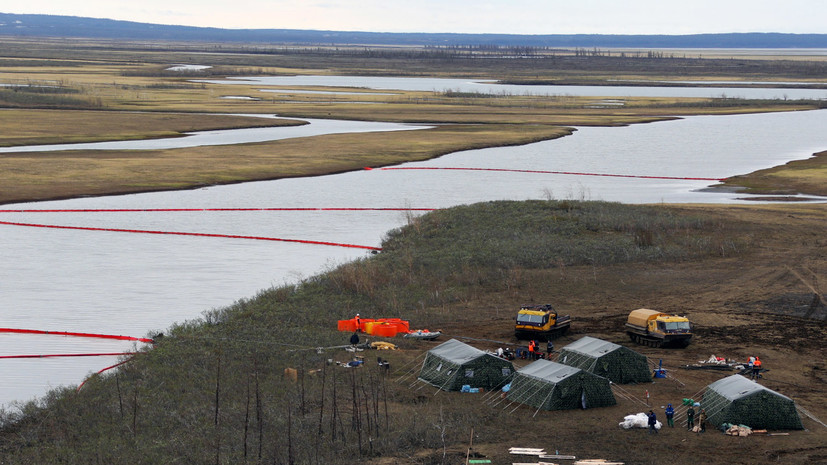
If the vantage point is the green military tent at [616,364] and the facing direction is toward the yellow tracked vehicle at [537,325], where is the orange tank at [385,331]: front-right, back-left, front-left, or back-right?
front-left

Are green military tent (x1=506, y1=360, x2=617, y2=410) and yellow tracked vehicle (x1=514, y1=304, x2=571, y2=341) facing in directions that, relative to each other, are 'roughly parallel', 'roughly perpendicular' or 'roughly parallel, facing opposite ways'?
roughly perpendicular

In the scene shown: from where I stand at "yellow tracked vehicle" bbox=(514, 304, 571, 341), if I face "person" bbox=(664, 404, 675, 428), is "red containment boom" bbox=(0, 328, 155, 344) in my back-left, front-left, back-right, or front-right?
back-right

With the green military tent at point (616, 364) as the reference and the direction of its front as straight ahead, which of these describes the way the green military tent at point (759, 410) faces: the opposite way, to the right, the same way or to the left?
the same way

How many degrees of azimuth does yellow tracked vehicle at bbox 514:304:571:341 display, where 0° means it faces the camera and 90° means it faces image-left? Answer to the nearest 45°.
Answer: approximately 45°

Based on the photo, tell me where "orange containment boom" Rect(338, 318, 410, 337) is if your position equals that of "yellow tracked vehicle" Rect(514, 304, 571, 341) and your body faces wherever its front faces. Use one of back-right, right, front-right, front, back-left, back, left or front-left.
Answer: front-right

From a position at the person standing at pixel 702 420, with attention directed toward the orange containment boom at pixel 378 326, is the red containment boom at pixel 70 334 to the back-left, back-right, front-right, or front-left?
front-left

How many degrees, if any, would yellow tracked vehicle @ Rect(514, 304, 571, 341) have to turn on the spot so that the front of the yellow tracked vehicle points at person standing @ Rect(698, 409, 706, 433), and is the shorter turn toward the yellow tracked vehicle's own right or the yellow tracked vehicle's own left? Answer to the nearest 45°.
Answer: approximately 90° to the yellow tracked vehicle's own left

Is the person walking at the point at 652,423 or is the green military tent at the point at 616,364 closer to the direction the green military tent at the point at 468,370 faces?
the person walking
